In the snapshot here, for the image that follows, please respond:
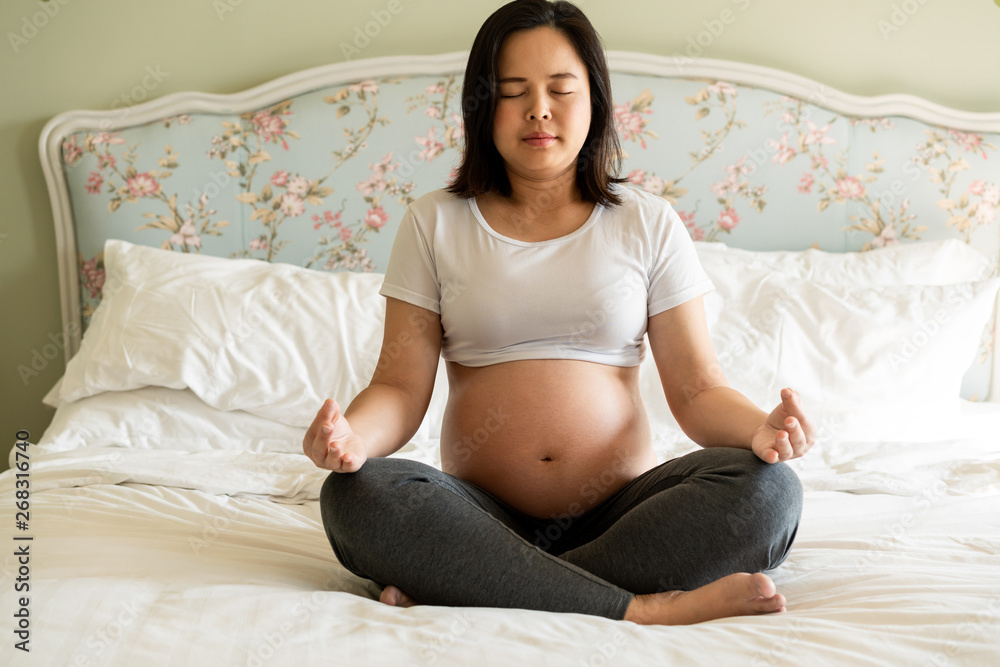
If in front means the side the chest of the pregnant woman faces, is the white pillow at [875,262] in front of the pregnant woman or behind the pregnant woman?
behind

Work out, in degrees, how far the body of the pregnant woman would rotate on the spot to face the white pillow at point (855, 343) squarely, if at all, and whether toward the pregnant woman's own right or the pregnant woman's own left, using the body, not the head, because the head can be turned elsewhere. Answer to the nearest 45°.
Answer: approximately 135° to the pregnant woman's own left

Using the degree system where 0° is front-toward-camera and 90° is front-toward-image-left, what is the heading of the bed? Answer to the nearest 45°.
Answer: approximately 0°
